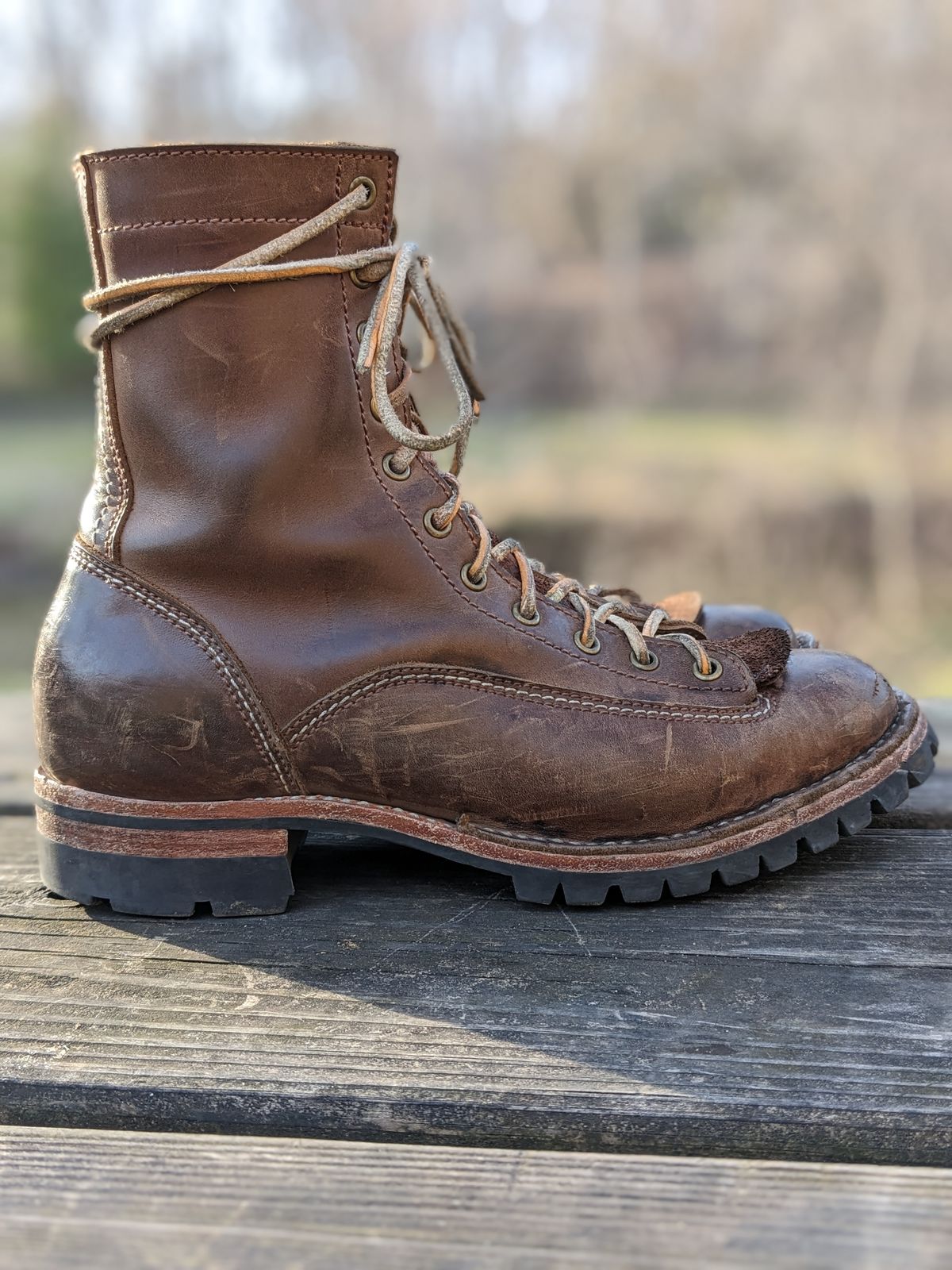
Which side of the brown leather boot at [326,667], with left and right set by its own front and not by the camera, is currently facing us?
right
